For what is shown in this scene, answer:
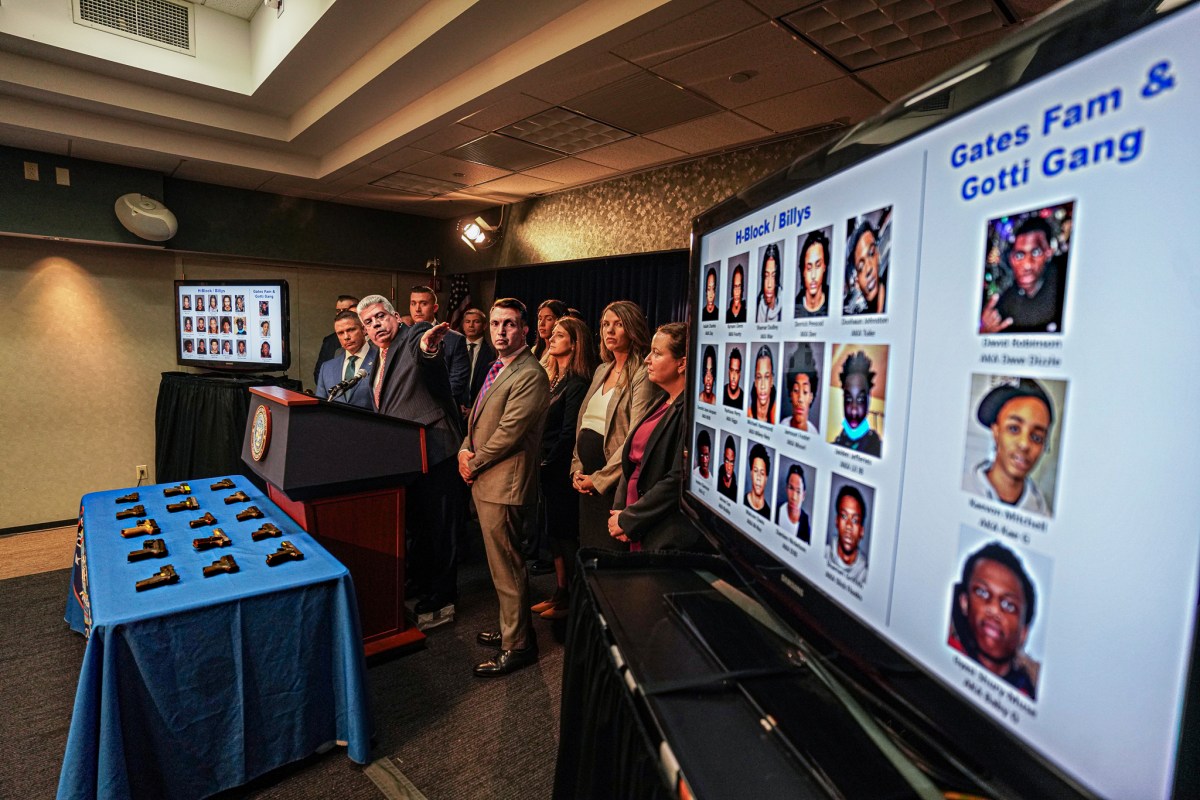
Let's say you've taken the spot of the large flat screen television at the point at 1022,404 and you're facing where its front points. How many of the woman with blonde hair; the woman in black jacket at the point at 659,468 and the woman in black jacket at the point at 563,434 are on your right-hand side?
3

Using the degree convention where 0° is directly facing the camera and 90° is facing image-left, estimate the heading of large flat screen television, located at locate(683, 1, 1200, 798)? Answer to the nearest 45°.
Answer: approximately 45°

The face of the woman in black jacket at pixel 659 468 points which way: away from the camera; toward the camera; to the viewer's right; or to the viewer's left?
to the viewer's left

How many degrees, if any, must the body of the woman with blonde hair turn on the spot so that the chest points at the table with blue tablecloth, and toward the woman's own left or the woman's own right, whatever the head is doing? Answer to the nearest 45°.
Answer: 0° — they already face it

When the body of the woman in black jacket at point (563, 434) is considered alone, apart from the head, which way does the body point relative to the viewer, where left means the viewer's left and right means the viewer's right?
facing to the left of the viewer

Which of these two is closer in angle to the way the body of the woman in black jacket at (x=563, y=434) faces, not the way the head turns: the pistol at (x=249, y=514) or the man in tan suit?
the pistol

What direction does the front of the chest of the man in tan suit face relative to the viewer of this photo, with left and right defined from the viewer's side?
facing to the left of the viewer

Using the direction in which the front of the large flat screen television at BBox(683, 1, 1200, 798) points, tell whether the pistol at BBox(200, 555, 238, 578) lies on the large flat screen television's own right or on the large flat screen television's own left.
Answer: on the large flat screen television's own right

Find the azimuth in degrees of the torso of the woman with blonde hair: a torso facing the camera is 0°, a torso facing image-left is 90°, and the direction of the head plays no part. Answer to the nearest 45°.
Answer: approximately 45°
